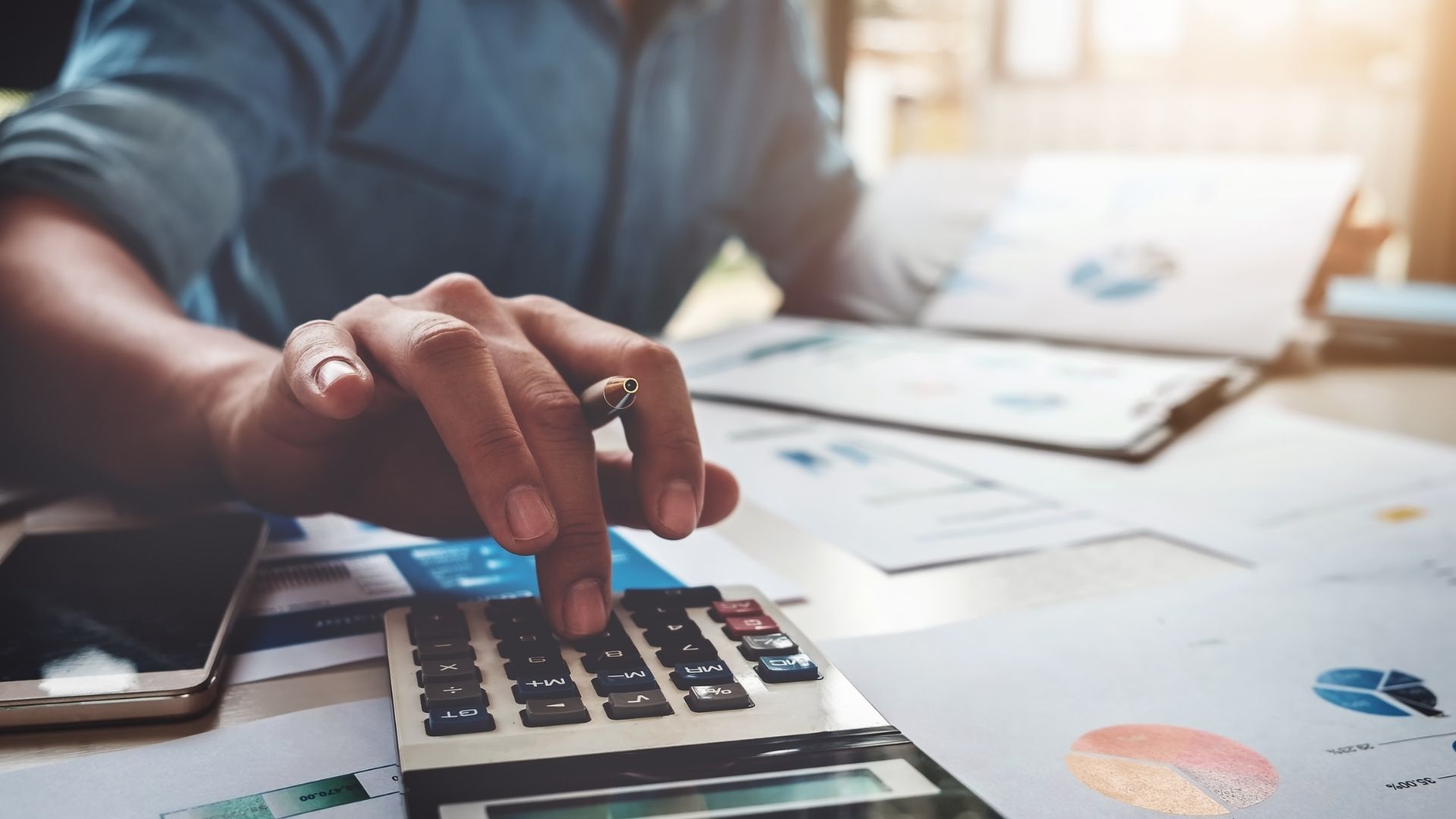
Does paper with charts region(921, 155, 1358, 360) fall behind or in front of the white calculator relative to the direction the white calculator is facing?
in front

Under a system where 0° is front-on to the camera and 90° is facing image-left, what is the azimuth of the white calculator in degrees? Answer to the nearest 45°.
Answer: approximately 180°

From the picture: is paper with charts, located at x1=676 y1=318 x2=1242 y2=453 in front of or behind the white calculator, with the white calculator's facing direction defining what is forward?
in front
